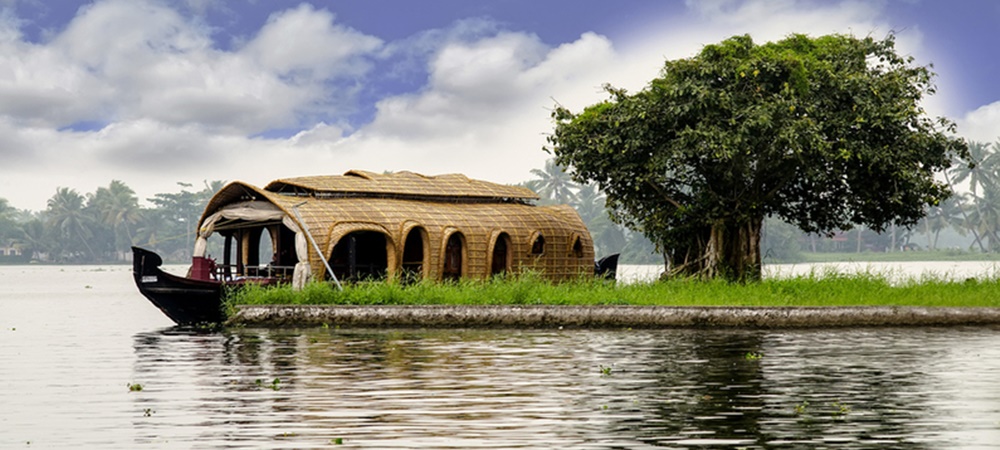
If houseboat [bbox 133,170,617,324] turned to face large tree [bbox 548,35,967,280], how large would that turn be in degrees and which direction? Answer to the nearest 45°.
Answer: approximately 135° to its left

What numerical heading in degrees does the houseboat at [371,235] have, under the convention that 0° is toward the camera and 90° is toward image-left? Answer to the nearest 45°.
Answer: approximately 45°
